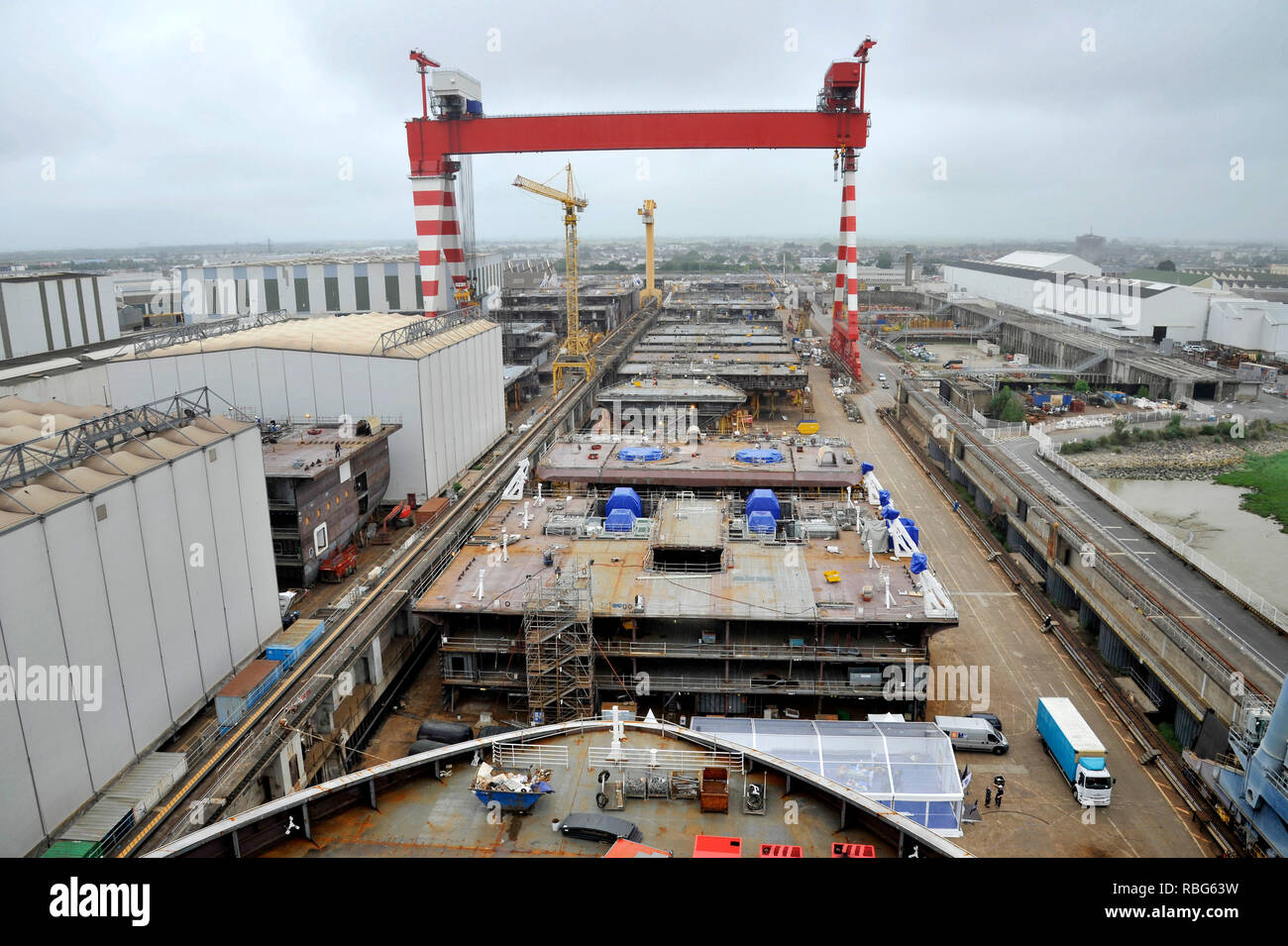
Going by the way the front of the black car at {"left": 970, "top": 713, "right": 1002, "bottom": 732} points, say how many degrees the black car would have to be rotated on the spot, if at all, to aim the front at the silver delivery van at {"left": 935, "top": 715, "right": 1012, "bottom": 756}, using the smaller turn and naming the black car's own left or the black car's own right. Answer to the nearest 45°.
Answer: approximately 90° to the black car's own right

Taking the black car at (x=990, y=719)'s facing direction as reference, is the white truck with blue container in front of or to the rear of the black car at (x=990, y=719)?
in front

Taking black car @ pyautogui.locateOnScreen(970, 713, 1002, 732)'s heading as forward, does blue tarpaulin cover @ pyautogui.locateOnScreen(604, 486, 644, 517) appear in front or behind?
behind

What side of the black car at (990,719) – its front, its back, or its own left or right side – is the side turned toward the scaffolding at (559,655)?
back

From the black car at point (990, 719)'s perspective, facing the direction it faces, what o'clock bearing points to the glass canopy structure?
The glass canopy structure is roughly at 4 o'clock from the black car.

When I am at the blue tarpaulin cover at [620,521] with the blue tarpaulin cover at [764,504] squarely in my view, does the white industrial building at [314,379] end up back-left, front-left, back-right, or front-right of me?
back-left

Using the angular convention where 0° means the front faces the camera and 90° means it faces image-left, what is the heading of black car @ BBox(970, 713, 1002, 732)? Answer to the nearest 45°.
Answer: approximately 270°

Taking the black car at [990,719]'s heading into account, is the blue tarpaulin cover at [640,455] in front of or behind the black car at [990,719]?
behind
